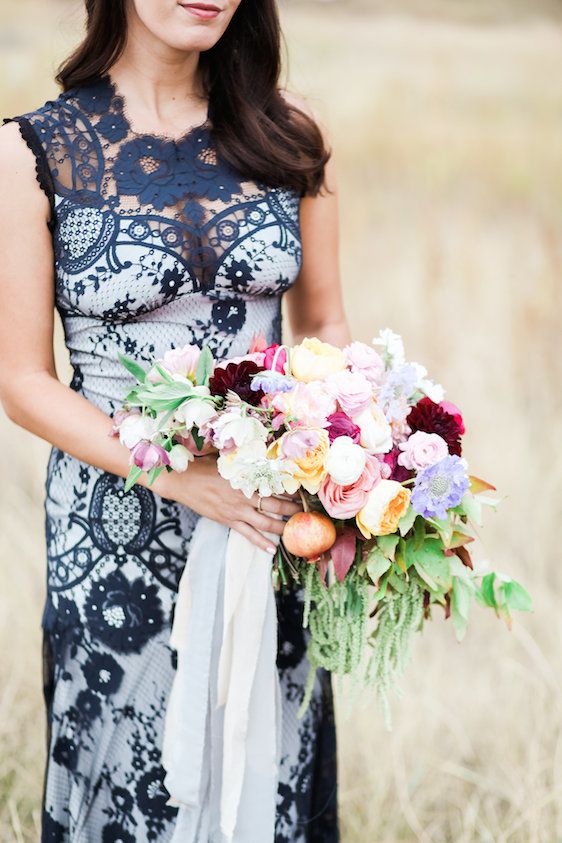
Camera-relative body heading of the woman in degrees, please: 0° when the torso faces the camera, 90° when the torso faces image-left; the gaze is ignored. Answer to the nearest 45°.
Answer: approximately 315°
